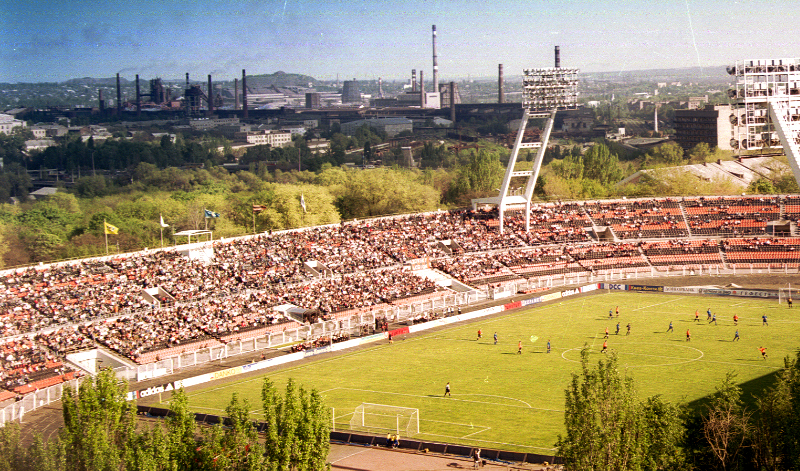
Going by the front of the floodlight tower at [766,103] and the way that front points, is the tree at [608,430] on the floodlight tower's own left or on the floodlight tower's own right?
on the floodlight tower's own left

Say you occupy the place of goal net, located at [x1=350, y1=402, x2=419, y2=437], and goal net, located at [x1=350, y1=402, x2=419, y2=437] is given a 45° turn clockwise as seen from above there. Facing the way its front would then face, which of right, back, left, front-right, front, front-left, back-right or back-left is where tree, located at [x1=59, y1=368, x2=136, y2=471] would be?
back-right

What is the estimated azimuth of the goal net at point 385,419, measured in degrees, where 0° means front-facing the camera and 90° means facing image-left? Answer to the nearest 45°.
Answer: approximately 225°

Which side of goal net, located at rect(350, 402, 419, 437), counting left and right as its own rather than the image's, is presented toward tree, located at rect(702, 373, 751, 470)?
right

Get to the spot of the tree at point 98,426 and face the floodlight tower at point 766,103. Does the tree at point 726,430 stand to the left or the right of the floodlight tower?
right

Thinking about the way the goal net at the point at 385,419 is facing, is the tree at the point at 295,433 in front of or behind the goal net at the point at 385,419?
behind
